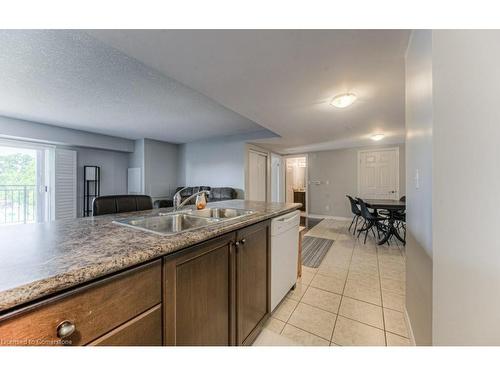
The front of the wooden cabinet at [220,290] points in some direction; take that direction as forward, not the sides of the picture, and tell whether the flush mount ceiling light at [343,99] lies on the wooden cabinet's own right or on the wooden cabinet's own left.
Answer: on the wooden cabinet's own left

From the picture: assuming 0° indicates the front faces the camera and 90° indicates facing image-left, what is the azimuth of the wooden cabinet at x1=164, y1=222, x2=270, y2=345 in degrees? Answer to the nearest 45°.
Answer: approximately 315°

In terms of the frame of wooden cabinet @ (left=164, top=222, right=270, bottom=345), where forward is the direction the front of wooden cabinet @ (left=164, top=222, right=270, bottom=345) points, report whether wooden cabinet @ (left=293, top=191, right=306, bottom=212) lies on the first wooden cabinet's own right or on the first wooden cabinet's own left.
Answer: on the first wooden cabinet's own left

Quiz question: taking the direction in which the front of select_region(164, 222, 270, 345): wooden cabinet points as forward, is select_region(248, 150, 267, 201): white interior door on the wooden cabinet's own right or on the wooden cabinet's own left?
on the wooden cabinet's own left

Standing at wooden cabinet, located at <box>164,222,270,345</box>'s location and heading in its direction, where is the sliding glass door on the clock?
The sliding glass door is roughly at 6 o'clock from the wooden cabinet.

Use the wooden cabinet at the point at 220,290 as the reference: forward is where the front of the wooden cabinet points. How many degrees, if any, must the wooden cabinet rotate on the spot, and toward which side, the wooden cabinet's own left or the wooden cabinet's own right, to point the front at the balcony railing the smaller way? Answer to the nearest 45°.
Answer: approximately 180°

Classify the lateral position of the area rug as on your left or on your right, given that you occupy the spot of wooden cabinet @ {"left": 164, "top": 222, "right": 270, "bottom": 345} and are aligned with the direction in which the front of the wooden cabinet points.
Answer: on your left

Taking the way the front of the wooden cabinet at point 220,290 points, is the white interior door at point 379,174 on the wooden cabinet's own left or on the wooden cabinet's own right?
on the wooden cabinet's own left

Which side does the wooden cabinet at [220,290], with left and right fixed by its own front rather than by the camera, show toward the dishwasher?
left
